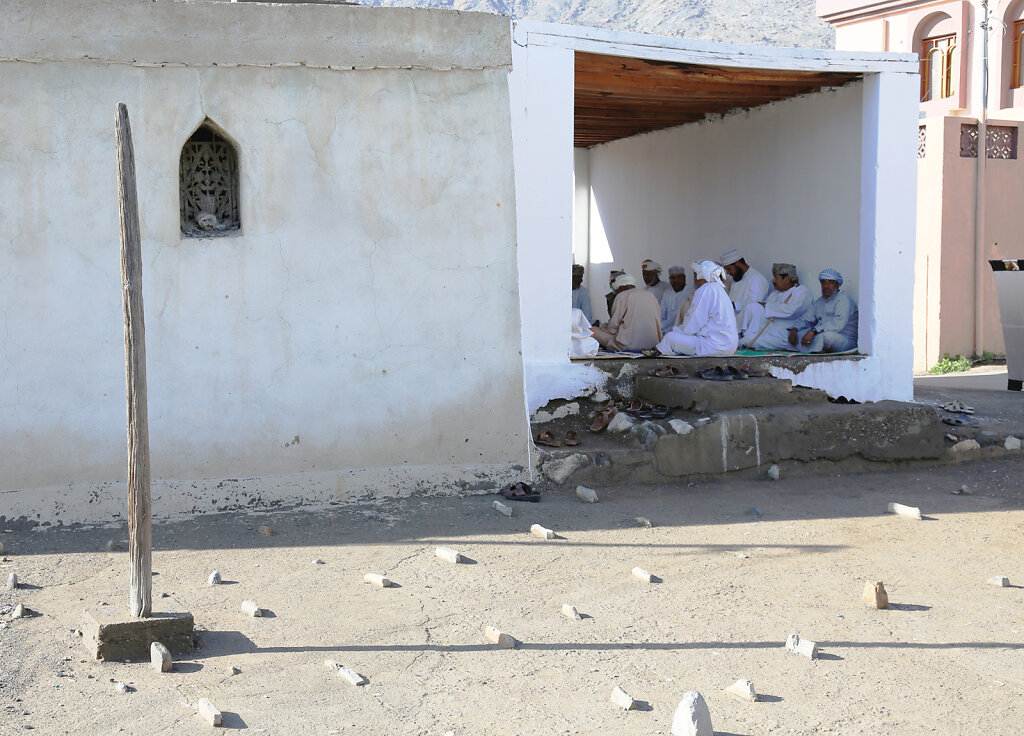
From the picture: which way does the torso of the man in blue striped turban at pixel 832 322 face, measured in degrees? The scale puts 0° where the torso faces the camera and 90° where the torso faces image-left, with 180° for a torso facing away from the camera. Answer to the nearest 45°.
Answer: approximately 45°

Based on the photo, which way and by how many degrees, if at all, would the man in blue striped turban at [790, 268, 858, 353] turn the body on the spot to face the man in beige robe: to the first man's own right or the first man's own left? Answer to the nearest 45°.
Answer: approximately 45° to the first man's own right

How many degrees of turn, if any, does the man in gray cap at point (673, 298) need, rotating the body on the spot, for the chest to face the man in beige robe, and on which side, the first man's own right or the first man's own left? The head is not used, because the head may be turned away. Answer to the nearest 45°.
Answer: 0° — they already face them

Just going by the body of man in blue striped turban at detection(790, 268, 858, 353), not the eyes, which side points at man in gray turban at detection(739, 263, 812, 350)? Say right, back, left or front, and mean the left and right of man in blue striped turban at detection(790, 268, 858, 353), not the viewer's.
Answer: right

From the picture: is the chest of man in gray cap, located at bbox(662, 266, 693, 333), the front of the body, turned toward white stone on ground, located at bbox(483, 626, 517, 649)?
yes

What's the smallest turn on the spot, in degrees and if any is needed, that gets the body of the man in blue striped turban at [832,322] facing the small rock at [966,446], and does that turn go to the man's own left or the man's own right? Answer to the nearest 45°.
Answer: approximately 90° to the man's own left

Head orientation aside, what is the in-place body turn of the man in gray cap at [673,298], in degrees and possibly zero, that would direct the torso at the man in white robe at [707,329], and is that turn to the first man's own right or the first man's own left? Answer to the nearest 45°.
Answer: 0° — they already face them
